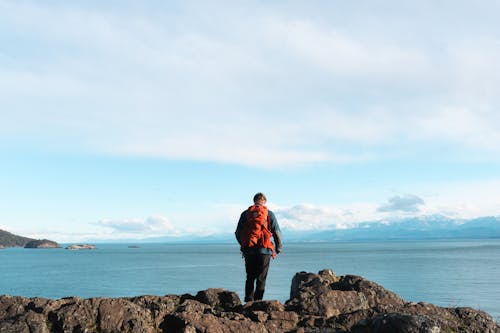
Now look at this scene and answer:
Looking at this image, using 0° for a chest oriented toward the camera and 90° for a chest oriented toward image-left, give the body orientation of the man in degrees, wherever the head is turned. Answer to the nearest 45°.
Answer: approximately 180°
